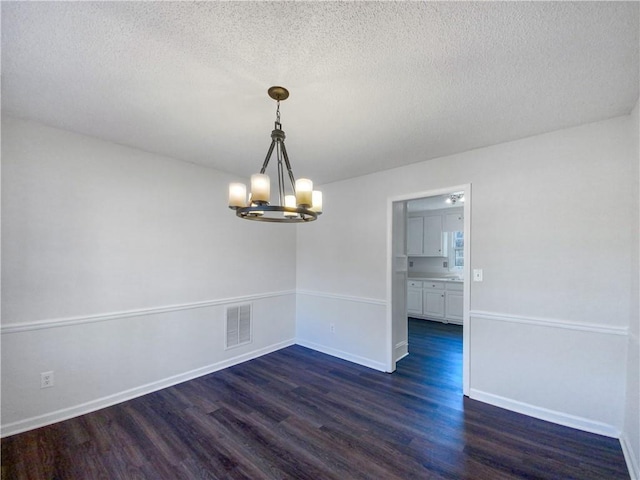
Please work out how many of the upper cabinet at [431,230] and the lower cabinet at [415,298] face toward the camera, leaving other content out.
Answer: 2

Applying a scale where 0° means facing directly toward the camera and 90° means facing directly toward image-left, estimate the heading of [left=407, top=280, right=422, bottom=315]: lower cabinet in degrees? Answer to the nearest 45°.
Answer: approximately 0°

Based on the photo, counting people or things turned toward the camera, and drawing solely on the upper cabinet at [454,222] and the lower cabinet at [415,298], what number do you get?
2

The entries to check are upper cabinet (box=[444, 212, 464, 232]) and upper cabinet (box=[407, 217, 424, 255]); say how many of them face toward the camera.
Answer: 2

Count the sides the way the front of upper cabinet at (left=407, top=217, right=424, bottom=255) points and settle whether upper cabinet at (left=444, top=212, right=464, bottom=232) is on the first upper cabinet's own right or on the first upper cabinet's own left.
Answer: on the first upper cabinet's own left

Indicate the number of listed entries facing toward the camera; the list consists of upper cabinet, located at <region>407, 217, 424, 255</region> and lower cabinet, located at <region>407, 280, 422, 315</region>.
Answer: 2

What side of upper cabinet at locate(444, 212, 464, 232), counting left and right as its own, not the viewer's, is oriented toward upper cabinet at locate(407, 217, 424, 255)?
right
